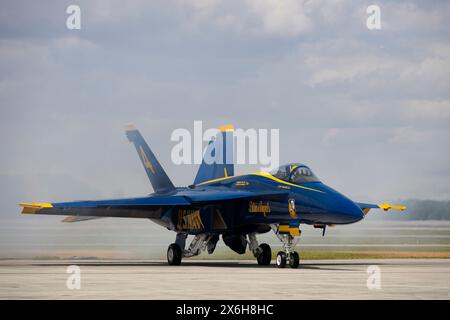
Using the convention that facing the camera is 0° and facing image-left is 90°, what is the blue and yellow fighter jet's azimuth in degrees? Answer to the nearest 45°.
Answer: approximately 315°
